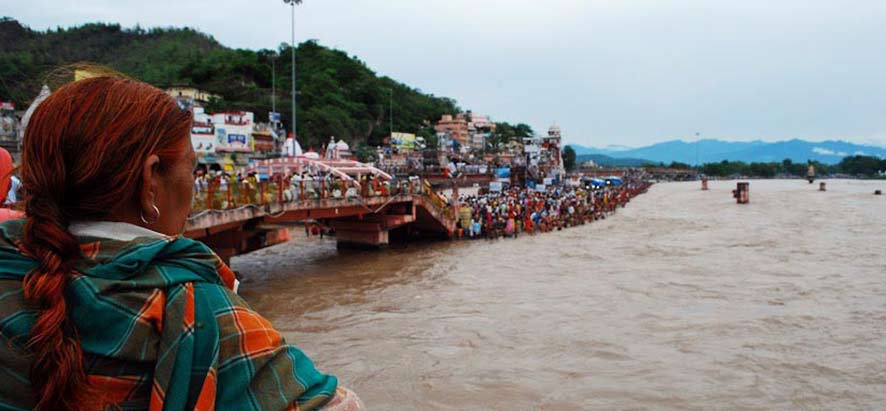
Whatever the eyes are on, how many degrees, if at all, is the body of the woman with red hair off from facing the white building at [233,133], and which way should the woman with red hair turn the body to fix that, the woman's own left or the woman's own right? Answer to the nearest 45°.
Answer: approximately 45° to the woman's own left

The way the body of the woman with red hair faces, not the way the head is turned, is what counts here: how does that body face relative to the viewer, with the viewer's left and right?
facing away from the viewer and to the right of the viewer

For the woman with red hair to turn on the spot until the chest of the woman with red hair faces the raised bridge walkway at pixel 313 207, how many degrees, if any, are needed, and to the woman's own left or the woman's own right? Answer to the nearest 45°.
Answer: approximately 45° to the woman's own left

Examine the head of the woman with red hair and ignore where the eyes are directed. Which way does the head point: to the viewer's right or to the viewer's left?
to the viewer's right
